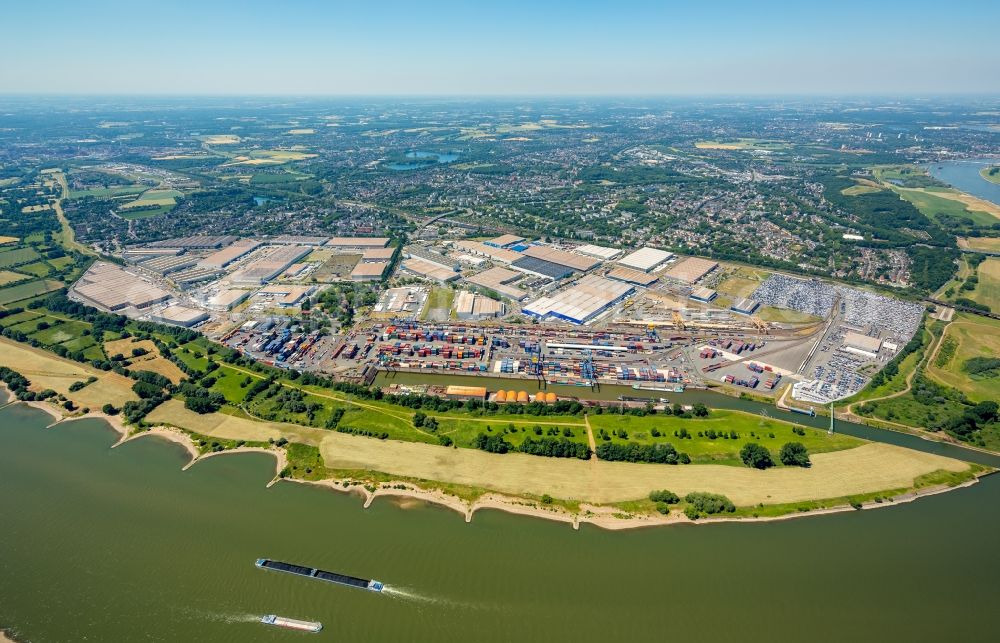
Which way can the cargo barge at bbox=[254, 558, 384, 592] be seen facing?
to the viewer's left

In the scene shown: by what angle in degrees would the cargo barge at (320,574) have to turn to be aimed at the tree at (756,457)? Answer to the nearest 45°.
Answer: approximately 180°

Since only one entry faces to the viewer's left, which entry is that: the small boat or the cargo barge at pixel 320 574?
the cargo barge

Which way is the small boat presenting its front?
to the viewer's right

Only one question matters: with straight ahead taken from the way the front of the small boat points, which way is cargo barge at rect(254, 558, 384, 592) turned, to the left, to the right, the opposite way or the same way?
the opposite way

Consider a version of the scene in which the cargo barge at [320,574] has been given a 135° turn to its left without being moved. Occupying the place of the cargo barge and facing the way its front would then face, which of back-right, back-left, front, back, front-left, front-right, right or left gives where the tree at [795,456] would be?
front-left

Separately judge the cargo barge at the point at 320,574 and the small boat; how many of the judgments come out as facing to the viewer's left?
1
